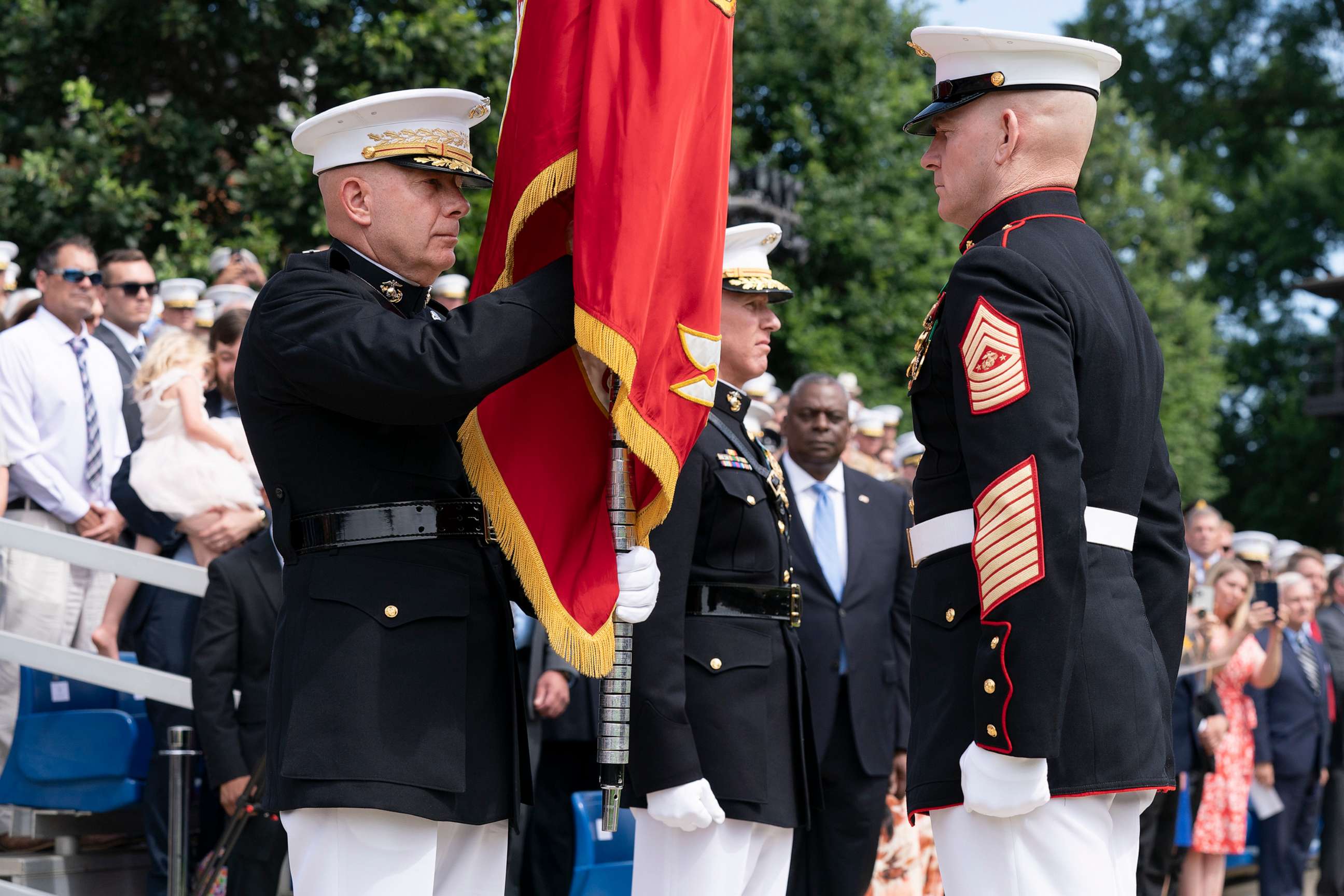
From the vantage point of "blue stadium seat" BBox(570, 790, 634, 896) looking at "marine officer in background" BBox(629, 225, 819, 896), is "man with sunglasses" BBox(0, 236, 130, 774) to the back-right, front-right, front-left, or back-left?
back-right

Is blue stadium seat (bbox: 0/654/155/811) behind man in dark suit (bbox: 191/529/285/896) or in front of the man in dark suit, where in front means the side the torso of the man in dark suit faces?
behind

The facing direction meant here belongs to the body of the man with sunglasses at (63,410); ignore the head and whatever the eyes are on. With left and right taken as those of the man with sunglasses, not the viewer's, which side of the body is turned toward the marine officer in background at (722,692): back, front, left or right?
front

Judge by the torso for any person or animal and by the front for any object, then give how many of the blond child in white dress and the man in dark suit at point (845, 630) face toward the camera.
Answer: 1

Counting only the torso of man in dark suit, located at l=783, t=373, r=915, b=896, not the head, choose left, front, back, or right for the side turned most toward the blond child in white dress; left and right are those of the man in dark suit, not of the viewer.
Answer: right

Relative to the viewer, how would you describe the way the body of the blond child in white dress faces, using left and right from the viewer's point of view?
facing away from the viewer and to the right of the viewer

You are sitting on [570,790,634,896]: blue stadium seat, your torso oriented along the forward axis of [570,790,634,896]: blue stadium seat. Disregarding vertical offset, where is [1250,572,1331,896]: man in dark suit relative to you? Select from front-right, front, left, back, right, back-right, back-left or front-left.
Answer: left

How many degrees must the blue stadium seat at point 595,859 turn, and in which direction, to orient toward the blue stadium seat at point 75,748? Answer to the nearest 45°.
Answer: approximately 135° to its right

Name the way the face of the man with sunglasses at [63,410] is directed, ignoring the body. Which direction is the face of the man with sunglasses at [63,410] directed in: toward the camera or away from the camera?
toward the camera

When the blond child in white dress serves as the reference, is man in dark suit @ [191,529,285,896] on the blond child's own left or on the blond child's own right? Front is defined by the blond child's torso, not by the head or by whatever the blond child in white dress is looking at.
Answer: on the blond child's own right

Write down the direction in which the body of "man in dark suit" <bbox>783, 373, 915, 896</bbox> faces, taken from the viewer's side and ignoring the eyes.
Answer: toward the camera

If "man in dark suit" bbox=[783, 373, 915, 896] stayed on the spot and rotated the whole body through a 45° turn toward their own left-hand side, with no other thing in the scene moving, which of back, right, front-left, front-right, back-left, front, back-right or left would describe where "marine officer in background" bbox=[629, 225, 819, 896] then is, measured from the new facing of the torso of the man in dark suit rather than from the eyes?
front-right

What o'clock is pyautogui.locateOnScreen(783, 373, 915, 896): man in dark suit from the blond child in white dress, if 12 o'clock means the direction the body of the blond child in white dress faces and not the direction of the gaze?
The man in dark suit is roughly at 2 o'clock from the blond child in white dress.

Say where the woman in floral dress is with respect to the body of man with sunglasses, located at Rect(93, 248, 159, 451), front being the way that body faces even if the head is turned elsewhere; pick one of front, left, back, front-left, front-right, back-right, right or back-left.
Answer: front-left

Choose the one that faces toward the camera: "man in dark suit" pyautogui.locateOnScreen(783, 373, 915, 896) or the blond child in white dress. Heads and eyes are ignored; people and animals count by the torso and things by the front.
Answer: the man in dark suit
